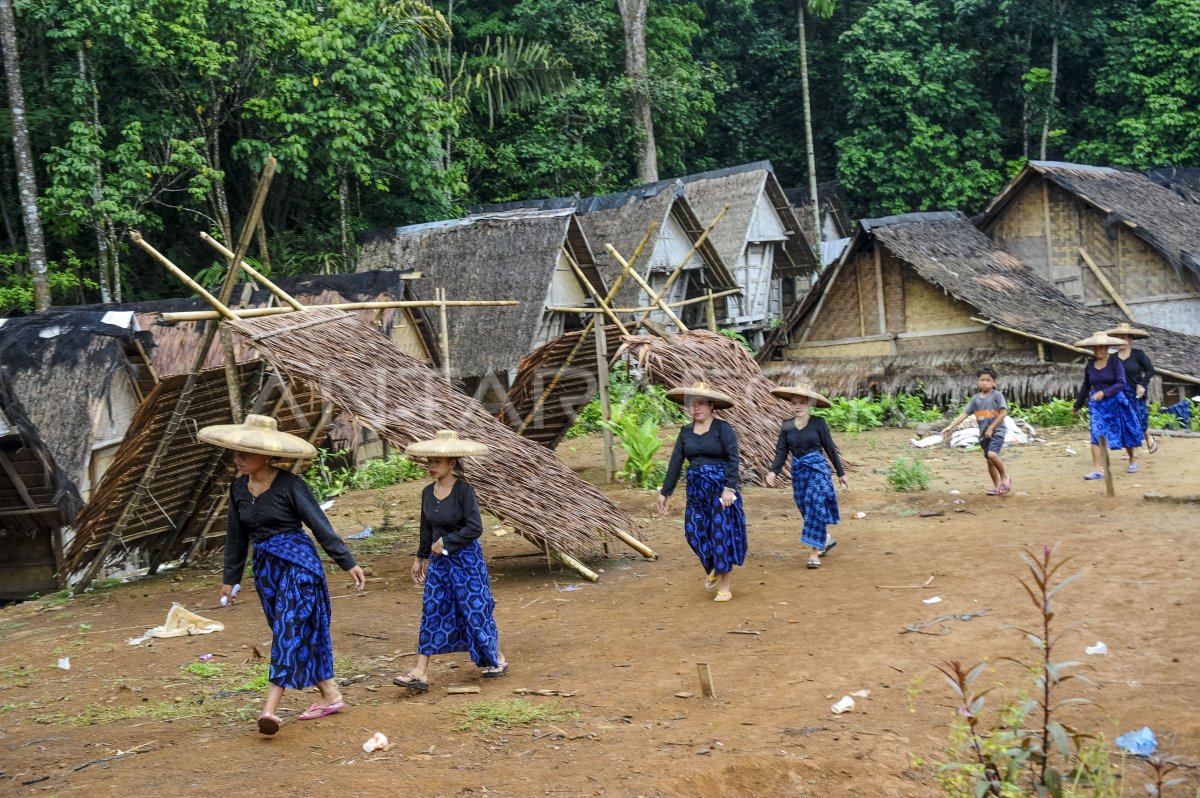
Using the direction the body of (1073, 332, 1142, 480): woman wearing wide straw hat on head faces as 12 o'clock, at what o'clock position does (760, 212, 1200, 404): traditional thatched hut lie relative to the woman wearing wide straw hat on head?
The traditional thatched hut is roughly at 4 o'clock from the woman wearing wide straw hat on head.

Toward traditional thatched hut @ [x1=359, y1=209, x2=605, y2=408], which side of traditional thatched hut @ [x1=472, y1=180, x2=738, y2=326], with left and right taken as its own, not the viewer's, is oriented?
right

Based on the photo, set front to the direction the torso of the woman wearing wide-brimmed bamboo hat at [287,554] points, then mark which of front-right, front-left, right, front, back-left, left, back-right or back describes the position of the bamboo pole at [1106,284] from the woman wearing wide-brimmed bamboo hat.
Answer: back

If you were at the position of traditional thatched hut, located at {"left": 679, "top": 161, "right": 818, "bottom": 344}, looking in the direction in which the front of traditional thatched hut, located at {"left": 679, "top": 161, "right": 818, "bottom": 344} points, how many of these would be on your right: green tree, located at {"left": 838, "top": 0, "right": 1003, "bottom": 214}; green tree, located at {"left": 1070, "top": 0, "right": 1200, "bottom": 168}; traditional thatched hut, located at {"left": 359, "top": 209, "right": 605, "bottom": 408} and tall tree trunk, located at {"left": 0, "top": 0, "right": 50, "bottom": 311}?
2

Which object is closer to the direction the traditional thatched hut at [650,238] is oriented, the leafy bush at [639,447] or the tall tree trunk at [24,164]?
the leafy bush

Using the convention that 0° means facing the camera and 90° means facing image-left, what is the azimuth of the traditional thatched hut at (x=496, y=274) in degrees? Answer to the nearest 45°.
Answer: approximately 315°

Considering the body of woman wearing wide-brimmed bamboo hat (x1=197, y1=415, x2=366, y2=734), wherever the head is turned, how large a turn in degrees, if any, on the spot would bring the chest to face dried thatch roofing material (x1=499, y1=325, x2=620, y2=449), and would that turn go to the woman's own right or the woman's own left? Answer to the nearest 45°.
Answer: approximately 180°

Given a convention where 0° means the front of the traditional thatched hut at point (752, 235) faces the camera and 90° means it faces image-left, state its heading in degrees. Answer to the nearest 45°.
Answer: approximately 315°

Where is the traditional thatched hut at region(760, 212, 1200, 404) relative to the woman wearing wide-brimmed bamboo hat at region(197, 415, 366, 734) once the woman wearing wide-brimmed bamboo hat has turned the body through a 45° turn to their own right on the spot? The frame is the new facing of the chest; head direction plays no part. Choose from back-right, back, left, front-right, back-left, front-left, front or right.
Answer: back-right
